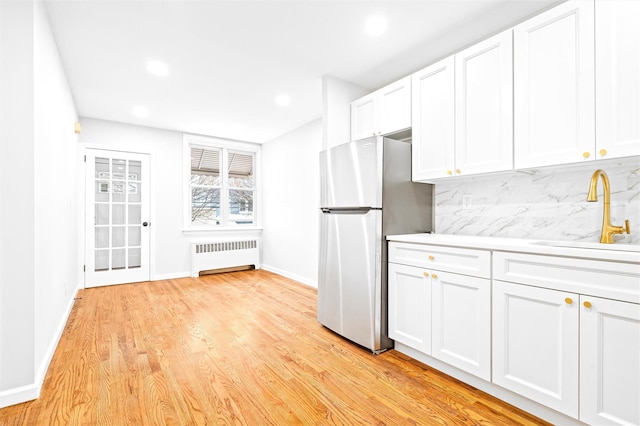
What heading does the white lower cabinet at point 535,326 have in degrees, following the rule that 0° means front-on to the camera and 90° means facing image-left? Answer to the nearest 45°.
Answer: approximately 45°

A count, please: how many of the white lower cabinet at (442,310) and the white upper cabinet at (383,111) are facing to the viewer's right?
0

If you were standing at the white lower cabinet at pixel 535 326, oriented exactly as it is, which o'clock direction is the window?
The window is roughly at 2 o'clock from the white lower cabinet.

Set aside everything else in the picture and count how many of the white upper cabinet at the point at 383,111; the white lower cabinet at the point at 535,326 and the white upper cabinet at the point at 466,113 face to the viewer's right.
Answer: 0

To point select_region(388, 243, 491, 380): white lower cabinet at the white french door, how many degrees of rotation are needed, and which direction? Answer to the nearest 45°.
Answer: approximately 45° to its right

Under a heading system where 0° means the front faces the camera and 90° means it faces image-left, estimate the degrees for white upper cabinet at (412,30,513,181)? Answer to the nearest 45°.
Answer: approximately 45°

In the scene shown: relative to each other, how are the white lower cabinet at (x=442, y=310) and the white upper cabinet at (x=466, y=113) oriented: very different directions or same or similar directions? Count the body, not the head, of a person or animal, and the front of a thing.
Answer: same or similar directions

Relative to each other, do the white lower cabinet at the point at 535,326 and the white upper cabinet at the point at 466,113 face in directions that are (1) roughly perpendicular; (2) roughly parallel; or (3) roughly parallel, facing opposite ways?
roughly parallel

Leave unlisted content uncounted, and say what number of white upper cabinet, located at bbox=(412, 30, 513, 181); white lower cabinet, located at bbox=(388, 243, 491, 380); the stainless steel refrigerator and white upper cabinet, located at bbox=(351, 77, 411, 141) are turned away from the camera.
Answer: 0

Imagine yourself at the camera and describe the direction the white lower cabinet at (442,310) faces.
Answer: facing the viewer and to the left of the viewer
